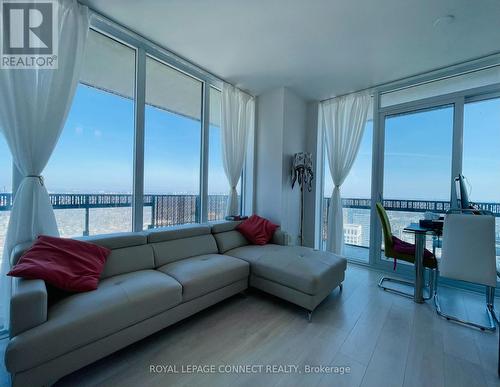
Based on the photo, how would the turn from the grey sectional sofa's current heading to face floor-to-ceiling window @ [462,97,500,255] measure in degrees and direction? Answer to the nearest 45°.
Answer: approximately 45° to its left

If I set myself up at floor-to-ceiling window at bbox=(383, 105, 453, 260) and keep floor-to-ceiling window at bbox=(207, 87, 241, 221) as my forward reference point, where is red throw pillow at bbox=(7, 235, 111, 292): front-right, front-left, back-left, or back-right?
front-left

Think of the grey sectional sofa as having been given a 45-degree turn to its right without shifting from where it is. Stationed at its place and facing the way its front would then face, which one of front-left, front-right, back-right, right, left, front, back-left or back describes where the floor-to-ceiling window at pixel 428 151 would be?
left

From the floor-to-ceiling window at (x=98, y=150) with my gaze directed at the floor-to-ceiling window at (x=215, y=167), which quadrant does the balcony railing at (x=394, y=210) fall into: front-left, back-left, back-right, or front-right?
front-right

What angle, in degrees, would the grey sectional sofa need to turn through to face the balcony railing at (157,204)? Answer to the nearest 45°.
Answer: approximately 135° to its left

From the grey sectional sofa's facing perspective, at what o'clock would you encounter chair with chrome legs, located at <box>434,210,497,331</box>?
The chair with chrome legs is roughly at 11 o'clock from the grey sectional sofa.

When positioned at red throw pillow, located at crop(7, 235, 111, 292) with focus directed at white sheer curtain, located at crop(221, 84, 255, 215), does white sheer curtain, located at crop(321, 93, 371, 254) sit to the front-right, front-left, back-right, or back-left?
front-right

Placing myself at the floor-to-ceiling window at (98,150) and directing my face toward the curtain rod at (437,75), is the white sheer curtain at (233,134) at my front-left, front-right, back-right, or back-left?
front-left

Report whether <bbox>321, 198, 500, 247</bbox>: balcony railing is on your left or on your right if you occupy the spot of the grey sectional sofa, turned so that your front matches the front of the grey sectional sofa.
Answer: on your left

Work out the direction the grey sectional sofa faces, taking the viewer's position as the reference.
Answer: facing the viewer and to the right of the viewer
